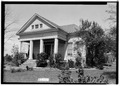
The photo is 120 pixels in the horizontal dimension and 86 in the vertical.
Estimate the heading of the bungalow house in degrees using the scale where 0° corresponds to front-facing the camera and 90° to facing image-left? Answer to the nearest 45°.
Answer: approximately 45°
